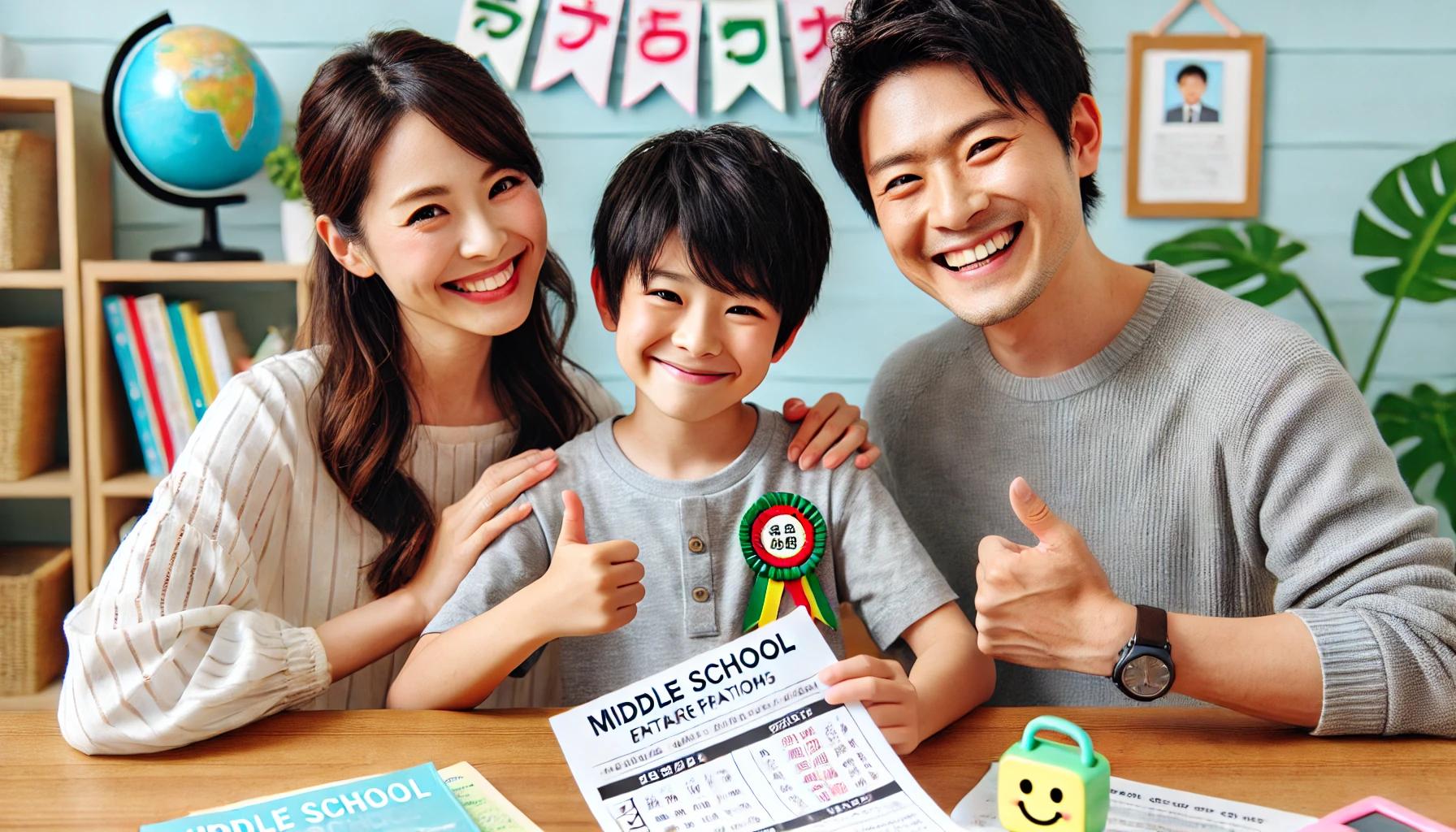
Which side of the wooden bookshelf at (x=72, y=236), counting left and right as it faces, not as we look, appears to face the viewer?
front

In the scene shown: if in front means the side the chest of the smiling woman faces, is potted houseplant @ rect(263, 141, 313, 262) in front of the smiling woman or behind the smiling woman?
behind

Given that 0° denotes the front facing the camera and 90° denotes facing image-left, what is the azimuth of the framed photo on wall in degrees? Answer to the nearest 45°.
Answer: approximately 0°

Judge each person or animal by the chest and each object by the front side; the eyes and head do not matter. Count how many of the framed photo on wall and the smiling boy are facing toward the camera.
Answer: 2

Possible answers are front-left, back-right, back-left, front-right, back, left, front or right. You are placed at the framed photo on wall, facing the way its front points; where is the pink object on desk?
front

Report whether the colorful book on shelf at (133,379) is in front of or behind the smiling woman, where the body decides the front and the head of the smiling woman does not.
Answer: behind

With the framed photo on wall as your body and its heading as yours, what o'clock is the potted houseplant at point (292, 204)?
The potted houseplant is roughly at 2 o'clock from the framed photo on wall.

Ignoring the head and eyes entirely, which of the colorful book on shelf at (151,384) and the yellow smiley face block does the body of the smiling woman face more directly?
the yellow smiley face block
